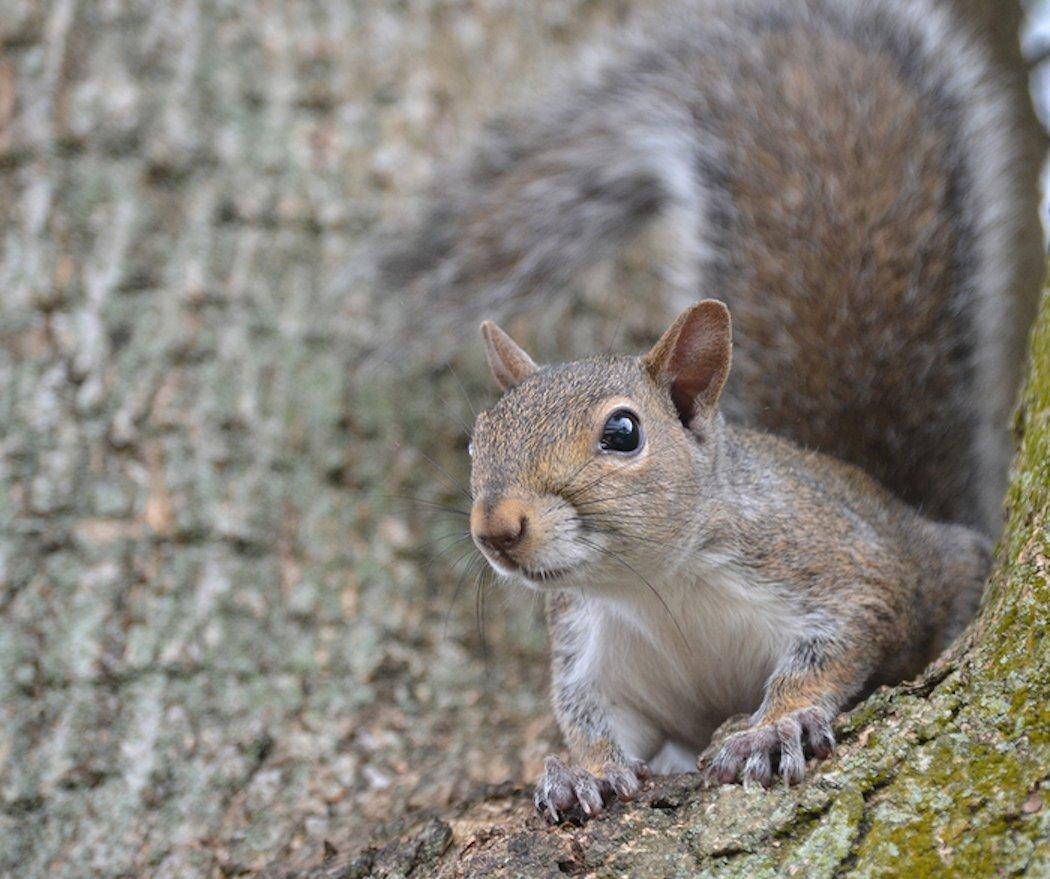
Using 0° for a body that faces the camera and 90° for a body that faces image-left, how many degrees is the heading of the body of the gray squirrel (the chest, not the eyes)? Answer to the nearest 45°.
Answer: approximately 45°
